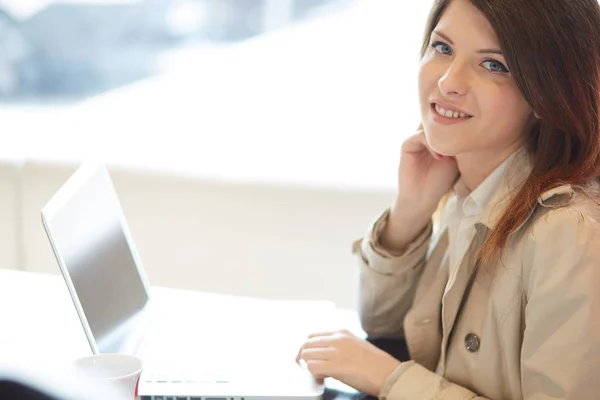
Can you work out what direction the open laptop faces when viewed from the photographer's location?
facing to the right of the viewer

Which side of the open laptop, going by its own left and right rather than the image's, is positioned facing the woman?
front
